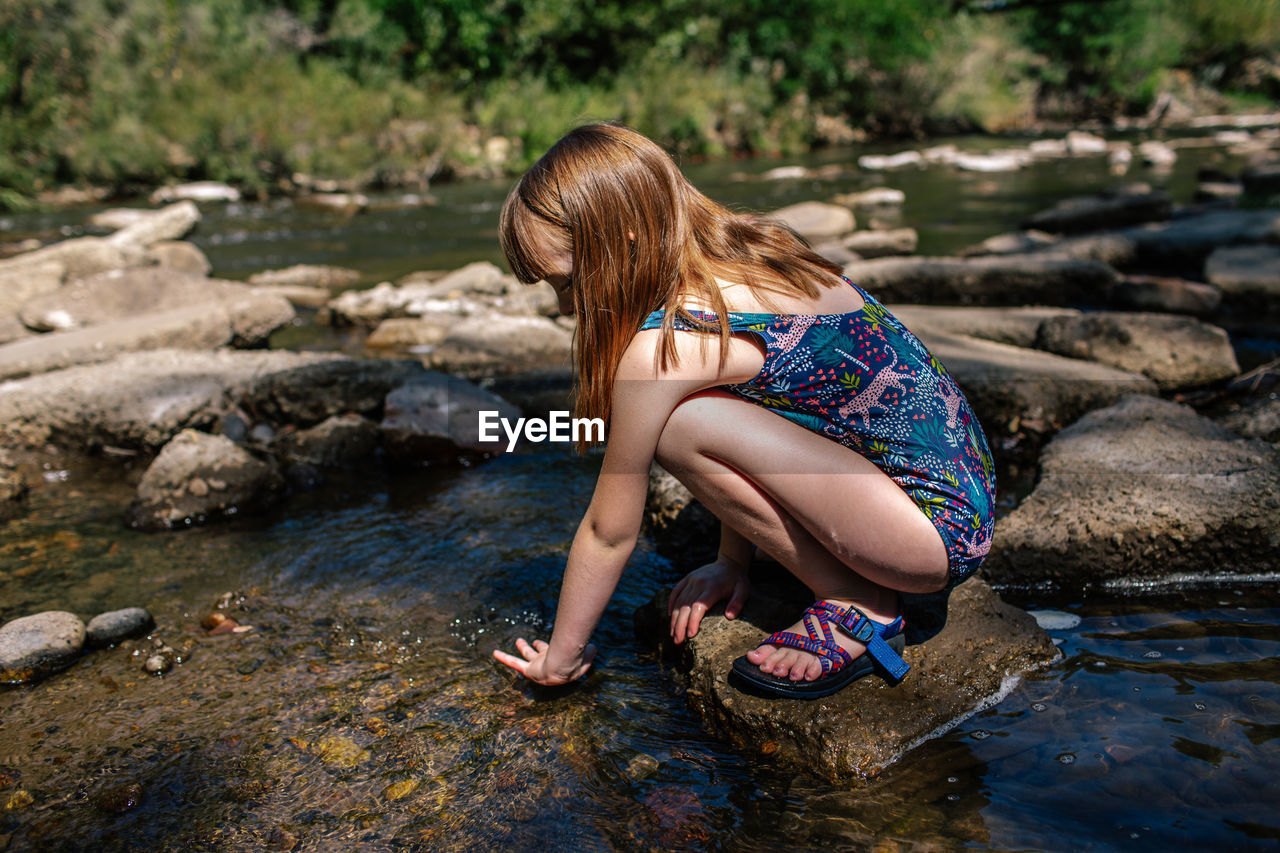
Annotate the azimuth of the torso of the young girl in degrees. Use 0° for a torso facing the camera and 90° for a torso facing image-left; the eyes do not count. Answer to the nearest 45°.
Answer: approximately 90°

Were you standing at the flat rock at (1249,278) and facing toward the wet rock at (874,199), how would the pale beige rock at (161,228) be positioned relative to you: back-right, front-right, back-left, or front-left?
front-left

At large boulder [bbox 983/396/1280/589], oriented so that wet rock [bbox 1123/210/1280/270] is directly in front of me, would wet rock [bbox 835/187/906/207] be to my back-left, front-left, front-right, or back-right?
front-left

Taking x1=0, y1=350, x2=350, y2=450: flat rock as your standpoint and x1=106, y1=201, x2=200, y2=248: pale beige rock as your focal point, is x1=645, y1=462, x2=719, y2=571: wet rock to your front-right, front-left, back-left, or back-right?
back-right

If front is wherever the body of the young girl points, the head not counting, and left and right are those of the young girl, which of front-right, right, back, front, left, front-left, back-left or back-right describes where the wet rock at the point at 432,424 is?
front-right

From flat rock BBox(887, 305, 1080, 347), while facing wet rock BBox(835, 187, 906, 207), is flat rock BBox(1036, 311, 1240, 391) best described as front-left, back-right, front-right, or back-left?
back-right

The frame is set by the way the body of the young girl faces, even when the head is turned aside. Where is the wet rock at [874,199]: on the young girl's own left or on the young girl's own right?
on the young girl's own right

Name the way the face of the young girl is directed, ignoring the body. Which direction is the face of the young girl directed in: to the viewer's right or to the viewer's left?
to the viewer's left

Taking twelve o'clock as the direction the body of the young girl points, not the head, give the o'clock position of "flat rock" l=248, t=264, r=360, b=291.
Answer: The flat rock is roughly at 2 o'clock from the young girl.

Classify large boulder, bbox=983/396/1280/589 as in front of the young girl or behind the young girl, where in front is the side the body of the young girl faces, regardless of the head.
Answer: behind

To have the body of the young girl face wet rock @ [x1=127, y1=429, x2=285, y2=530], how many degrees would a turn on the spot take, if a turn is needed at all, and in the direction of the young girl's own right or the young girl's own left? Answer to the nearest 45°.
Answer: approximately 45° to the young girl's own right

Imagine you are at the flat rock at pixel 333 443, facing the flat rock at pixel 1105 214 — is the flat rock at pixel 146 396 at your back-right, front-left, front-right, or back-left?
back-left

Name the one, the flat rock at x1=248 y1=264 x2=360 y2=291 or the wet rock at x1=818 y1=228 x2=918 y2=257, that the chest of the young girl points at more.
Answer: the flat rock
